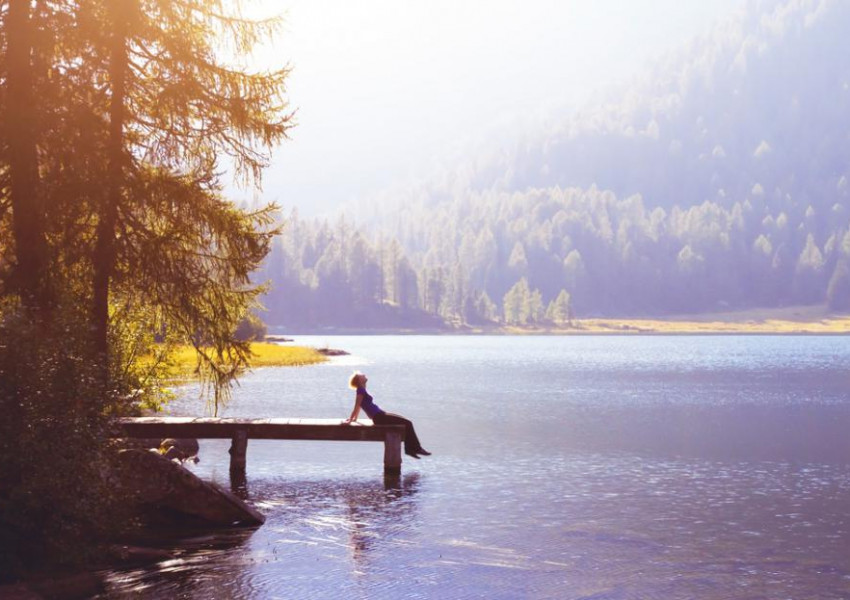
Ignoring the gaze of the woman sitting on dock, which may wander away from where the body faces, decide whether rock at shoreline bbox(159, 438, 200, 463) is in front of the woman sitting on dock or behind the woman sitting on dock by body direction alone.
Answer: behind

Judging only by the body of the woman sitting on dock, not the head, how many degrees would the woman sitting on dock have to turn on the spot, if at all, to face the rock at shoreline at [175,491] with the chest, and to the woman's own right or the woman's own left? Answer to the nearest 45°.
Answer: approximately 135° to the woman's own right

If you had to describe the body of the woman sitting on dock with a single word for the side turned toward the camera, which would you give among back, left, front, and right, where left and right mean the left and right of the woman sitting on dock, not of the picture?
right

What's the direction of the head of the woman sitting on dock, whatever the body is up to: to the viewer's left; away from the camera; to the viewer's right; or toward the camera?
to the viewer's right
